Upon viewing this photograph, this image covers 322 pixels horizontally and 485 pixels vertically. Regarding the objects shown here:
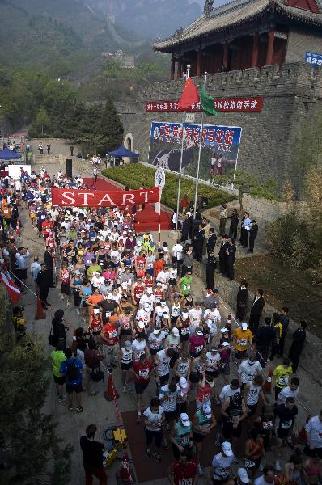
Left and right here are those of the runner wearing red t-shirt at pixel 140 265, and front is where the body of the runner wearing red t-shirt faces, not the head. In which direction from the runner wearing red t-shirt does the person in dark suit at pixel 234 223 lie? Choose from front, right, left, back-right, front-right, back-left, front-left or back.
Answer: back-left

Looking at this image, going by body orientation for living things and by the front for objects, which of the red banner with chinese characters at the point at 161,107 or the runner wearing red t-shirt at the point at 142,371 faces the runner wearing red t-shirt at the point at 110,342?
the red banner with chinese characters

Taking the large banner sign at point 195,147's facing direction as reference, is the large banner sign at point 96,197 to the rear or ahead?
ahead

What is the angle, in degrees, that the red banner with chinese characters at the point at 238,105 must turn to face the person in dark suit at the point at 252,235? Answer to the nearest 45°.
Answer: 0° — it already faces them

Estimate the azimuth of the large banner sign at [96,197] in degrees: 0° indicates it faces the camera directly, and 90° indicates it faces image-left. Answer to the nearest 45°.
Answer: approximately 0°

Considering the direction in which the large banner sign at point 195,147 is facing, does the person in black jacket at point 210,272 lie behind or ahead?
ahead

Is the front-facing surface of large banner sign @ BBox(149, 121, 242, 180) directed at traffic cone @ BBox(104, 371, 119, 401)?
yes

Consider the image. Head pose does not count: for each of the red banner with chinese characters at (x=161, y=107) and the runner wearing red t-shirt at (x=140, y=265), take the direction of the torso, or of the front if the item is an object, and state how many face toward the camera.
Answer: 2

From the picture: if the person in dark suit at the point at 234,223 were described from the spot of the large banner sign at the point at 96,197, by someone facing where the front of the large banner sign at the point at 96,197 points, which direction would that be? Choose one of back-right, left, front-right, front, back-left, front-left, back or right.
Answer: left

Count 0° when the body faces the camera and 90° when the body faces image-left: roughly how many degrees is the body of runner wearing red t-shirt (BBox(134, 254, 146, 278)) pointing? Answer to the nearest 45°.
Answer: approximately 0°
